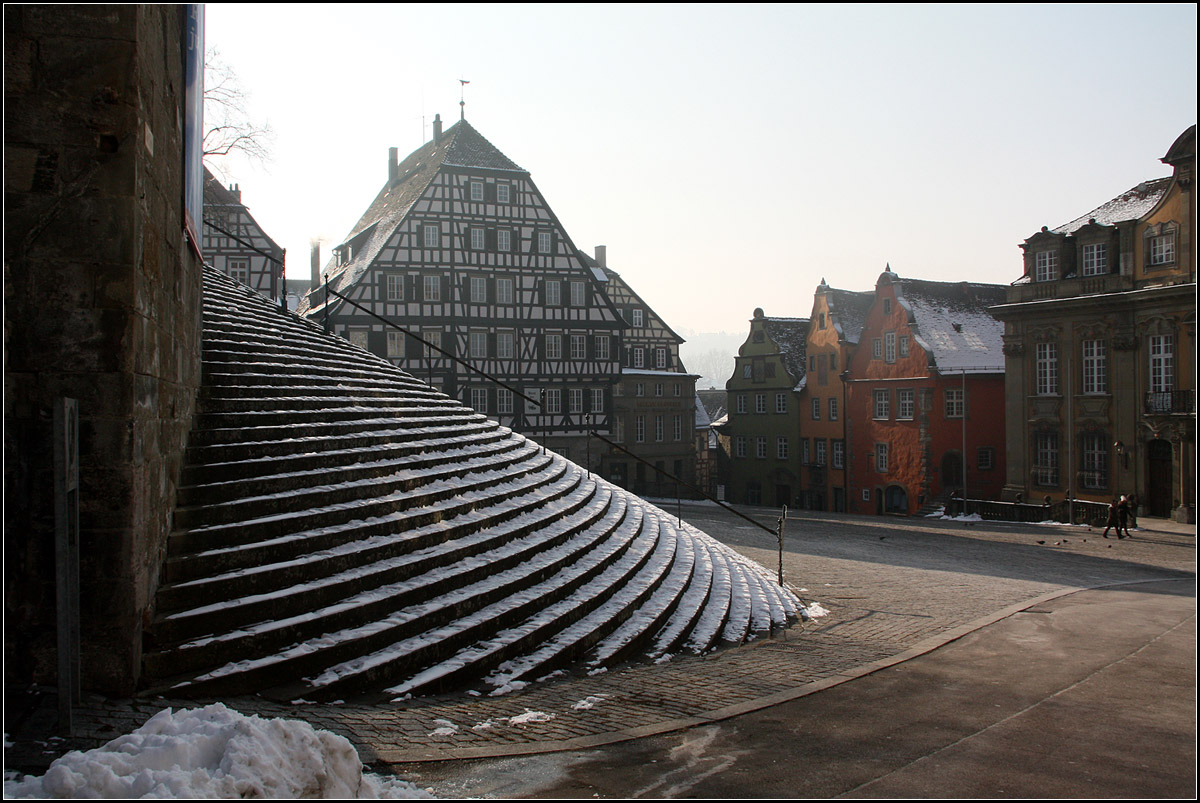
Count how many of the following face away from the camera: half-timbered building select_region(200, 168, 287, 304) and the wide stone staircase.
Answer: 0

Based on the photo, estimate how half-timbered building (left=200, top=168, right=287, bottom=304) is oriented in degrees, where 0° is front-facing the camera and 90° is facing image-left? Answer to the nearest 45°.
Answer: approximately 0°

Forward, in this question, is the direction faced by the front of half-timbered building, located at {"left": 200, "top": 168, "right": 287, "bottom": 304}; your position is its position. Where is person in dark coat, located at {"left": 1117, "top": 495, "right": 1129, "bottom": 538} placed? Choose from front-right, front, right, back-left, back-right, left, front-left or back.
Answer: front-left

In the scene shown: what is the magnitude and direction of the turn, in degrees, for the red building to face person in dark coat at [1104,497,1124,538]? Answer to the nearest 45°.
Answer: approximately 45° to its left

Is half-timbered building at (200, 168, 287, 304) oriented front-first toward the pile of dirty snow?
yes

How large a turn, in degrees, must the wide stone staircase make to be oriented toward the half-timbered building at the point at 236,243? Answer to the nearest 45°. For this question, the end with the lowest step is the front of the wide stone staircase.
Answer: approximately 135° to its left

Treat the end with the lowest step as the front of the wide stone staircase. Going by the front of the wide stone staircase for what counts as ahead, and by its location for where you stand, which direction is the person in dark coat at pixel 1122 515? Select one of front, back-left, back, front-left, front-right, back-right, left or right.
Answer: left

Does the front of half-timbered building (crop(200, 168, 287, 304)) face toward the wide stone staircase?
yes

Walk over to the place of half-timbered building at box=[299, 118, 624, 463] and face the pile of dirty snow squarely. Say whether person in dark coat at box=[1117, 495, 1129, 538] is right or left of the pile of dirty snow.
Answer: left

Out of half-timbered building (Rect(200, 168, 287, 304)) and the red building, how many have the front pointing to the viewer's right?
0

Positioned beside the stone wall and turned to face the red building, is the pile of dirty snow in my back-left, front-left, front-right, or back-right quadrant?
back-right
